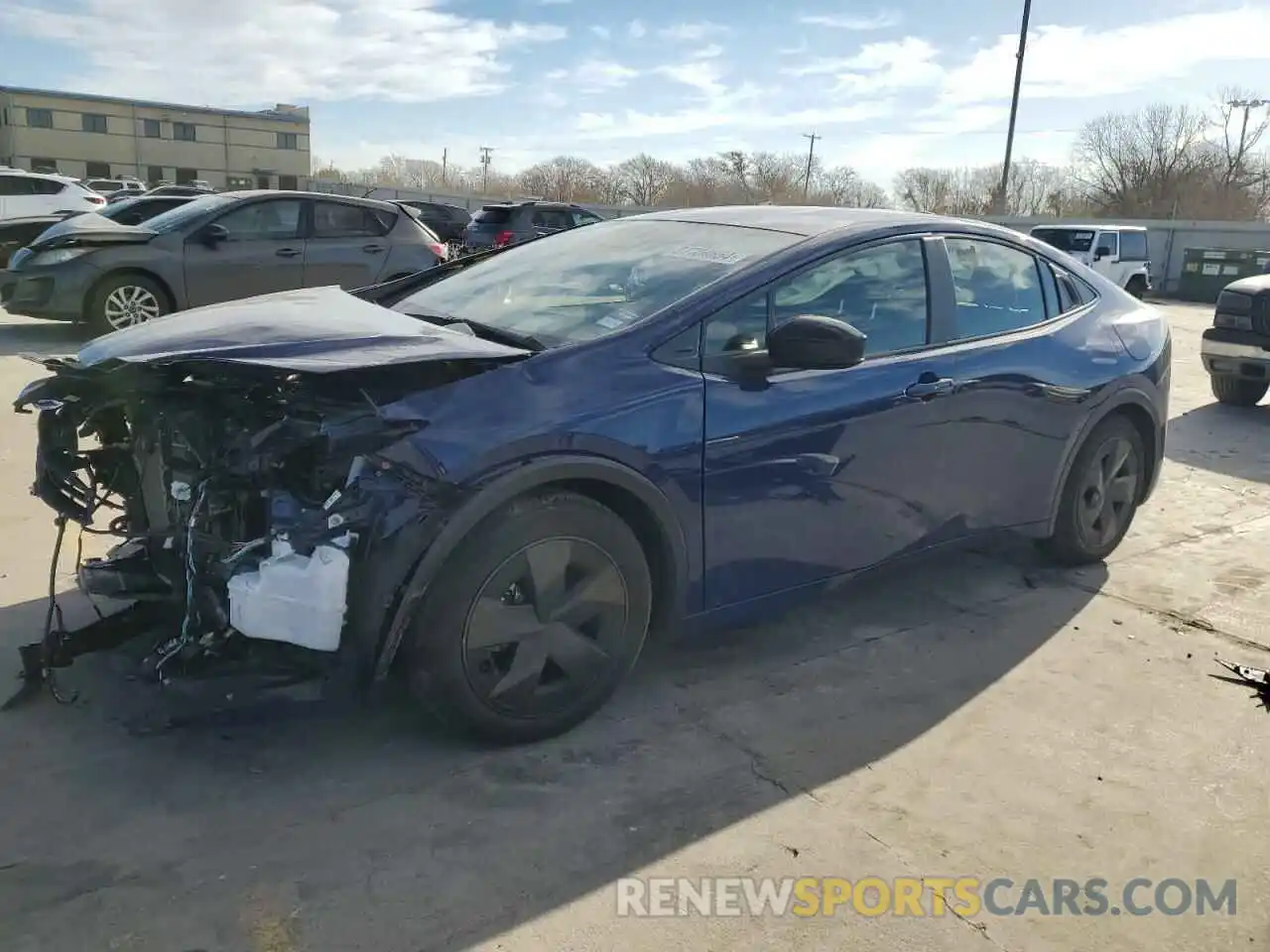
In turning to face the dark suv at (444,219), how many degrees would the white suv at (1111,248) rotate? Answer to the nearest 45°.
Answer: approximately 45° to its right

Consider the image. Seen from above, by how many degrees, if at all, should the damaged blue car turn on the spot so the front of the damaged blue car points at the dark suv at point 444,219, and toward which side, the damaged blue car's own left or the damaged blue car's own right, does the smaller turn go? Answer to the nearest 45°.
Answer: approximately 135° to the damaged blue car's own right

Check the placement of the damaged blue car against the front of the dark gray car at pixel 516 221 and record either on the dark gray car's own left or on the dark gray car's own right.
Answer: on the dark gray car's own right

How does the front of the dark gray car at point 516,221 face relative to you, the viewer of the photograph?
facing away from the viewer and to the right of the viewer

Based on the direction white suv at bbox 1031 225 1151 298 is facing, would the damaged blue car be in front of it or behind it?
in front

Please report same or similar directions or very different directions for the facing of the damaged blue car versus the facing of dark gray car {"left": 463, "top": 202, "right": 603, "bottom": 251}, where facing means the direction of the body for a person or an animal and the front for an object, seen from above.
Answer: very different directions

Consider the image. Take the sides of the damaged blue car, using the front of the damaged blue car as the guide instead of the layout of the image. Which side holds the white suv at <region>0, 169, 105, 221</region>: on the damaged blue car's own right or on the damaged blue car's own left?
on the damaged blue car's own right

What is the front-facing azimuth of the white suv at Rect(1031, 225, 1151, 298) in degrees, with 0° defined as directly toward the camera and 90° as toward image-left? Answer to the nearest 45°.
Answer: approximately 45°

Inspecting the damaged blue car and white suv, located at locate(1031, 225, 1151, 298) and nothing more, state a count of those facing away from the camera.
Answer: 0

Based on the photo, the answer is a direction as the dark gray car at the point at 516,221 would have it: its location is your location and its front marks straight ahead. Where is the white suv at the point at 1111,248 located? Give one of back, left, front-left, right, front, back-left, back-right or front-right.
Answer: front-right

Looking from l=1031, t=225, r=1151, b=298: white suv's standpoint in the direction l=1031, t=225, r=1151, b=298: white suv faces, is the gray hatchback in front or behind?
in front

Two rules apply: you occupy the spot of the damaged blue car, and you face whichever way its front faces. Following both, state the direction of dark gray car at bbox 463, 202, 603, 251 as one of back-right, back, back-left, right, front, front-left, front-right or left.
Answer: back-right

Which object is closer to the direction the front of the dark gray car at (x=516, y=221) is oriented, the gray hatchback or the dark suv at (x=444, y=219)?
the dark suv
